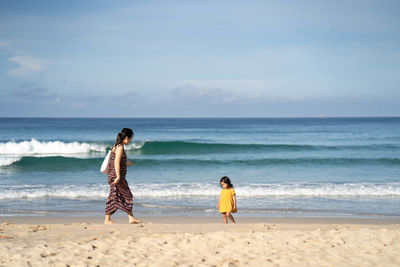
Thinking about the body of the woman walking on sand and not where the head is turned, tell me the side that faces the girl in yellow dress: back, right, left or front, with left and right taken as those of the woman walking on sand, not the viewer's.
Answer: front

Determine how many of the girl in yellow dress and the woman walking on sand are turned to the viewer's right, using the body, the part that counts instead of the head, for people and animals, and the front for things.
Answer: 1

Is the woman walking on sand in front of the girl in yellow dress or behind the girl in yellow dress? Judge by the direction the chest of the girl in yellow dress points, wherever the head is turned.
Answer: in front

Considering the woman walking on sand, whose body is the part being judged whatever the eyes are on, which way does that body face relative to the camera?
to the viewer's right

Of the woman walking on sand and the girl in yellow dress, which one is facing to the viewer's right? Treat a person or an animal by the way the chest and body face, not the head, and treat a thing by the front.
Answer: the woman walking on sand

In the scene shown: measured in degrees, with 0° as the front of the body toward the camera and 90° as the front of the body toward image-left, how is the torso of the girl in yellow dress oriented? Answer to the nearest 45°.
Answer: approximately 45°
